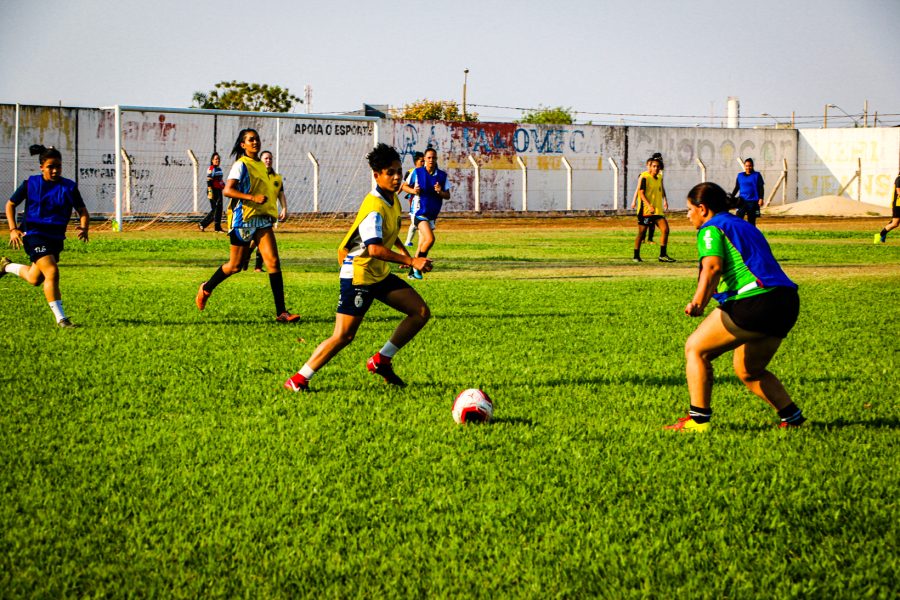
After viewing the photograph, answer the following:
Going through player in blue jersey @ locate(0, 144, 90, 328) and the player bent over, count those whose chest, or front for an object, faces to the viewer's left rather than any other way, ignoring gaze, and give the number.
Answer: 1

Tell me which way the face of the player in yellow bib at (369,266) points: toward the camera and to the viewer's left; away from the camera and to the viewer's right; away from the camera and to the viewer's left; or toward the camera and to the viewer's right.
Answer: toward the camera and to the viewer's right

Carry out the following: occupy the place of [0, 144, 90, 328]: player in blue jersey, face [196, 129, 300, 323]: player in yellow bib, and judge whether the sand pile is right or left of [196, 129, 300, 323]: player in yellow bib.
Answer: left

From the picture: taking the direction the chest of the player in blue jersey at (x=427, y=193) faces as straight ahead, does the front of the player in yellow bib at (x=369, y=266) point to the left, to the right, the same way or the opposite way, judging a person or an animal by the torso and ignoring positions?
to the left

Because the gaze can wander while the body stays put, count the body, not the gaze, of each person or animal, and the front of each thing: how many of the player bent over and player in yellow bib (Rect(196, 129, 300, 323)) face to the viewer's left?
1

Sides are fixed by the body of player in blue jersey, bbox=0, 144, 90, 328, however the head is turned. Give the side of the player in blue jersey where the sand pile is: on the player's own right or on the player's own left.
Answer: on the player's own left

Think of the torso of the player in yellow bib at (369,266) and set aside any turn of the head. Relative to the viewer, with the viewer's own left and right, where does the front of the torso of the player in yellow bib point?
facing to the right of the viewer

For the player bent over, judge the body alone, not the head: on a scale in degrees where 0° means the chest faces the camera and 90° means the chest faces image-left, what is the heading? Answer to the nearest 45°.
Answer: approximately 90°
